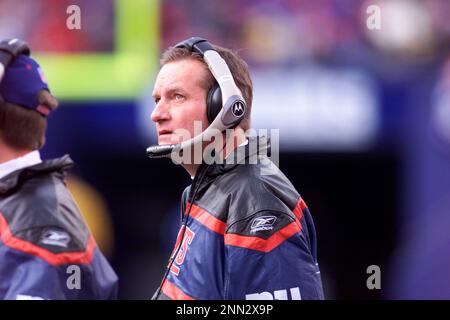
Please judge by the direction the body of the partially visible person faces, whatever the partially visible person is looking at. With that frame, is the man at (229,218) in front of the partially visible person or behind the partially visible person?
behind

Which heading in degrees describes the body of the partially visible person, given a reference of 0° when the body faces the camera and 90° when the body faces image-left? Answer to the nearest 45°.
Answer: approximately 90°
